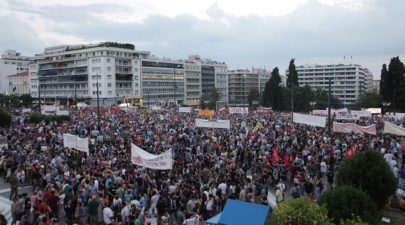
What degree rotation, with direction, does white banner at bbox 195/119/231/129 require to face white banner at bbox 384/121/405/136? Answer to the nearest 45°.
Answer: approximately 45° to its left

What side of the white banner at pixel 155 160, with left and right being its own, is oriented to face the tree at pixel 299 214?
front

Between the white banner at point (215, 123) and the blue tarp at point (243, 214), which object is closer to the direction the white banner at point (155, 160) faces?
the blue tarp

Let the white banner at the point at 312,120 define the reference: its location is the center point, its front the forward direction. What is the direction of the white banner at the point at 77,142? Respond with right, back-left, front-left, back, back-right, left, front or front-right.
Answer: front-right

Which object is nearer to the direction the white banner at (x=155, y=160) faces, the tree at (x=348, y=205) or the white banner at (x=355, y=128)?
the tree

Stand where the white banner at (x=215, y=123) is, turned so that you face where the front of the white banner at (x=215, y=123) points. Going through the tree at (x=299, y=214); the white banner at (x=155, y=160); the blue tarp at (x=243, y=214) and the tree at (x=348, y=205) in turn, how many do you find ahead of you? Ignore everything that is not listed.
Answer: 4

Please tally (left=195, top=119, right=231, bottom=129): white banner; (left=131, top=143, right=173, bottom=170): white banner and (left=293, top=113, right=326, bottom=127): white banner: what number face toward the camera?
3

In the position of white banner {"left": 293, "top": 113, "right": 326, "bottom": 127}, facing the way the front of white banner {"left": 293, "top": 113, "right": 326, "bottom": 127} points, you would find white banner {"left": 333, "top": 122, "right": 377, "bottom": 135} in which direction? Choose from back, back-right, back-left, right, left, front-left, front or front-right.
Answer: front-left

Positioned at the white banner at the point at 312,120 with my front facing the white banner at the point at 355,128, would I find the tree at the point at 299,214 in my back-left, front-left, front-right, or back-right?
front-right

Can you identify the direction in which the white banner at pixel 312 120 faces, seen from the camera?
facing the viewer

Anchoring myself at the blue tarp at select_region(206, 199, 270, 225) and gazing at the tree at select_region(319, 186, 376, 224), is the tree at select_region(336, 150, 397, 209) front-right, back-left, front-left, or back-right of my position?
front-left

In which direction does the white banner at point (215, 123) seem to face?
toward the camera
